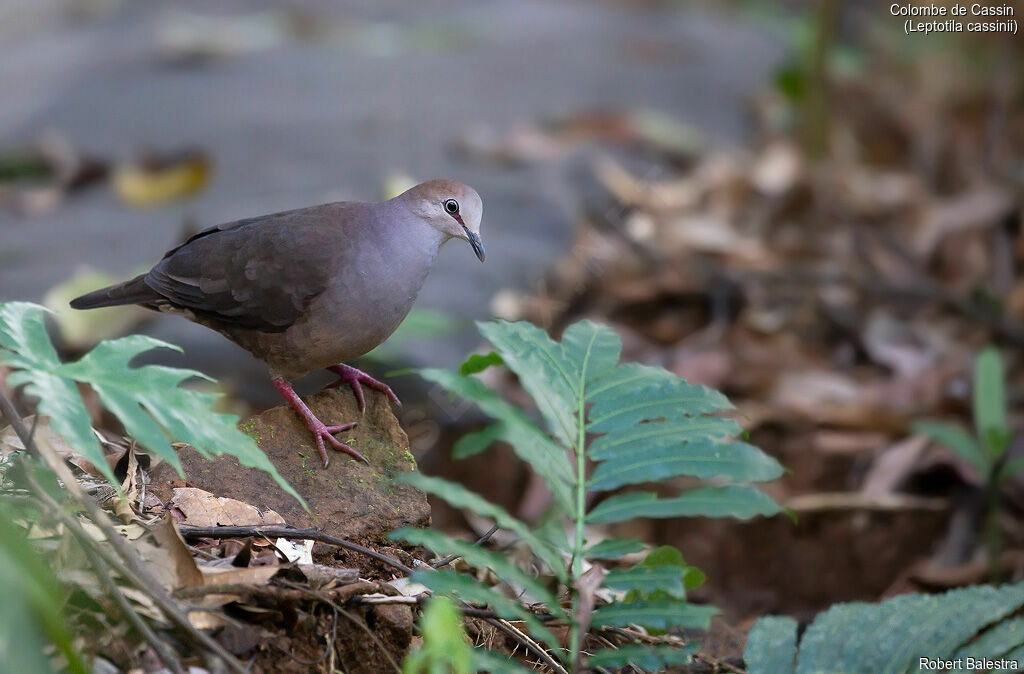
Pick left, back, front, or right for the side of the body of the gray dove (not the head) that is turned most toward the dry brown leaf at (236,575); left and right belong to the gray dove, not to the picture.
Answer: right

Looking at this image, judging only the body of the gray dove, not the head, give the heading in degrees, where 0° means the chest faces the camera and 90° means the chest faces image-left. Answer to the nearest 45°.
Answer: approximately 270°

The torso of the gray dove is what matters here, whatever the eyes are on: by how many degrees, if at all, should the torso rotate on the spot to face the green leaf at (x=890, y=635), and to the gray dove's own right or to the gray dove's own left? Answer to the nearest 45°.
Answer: approximately 45° to the gray dove's own right

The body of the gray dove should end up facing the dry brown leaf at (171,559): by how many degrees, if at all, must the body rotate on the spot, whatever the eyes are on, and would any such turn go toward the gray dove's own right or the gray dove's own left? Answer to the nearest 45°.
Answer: approximately 90° to the gray dove's own right

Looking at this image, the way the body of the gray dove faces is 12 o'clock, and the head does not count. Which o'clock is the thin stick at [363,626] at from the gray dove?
The thin stick is roughly at 3 o'clock from the gray dove.

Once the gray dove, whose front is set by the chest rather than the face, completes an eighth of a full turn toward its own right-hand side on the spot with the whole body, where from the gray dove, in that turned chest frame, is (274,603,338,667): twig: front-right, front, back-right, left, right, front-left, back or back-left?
front-right

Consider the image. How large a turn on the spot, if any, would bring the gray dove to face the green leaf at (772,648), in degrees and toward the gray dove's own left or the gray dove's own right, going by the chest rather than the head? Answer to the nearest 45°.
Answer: approximately 45° to the gray dove's own right

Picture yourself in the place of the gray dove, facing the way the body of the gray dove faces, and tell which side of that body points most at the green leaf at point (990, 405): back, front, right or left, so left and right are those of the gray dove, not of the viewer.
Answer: front

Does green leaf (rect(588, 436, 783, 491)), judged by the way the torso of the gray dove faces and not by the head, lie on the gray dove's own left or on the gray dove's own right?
on the gray dove's own right

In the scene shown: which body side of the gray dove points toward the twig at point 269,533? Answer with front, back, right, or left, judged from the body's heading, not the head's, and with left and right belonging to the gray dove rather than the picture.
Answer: right

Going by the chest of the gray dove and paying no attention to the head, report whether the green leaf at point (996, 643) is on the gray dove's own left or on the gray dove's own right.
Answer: on the gray dove's own right
